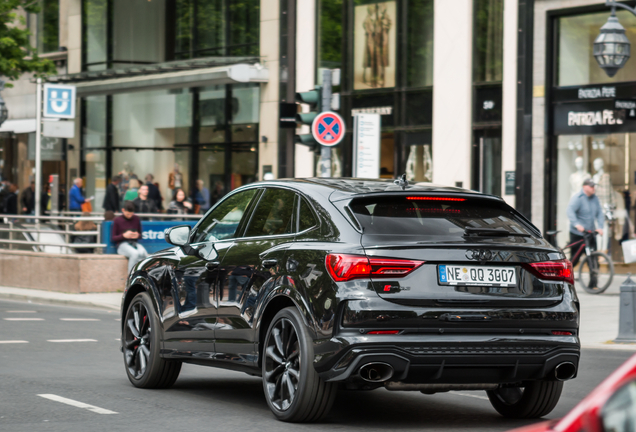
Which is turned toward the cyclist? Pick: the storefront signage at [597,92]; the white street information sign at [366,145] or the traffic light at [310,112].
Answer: the storefront signage at [597,92]

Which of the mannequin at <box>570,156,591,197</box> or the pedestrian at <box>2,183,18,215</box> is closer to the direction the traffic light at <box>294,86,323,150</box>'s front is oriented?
the pedestrian

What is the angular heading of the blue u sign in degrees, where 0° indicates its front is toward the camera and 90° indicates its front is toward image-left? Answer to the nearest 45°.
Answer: approximately 0°

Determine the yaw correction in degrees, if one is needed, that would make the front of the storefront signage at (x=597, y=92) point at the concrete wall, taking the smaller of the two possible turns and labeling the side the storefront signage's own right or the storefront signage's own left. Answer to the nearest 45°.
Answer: approximately 45° to the storefront signage's own right

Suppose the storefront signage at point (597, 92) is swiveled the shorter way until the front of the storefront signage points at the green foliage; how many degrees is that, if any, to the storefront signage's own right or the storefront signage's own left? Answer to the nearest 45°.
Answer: approximately 90° to the storefront signage's own right

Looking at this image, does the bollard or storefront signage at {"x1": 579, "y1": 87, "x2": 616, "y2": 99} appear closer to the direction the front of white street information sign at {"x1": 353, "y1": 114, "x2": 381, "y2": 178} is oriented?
the bollard

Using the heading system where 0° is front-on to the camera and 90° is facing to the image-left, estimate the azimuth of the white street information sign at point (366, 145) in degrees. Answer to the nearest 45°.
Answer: approximately 0°

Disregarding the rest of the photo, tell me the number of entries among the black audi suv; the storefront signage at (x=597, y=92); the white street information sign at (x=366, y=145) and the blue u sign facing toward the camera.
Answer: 3

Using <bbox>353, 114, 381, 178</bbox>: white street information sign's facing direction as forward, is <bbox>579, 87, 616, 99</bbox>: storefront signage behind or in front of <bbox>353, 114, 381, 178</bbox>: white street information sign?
behind
